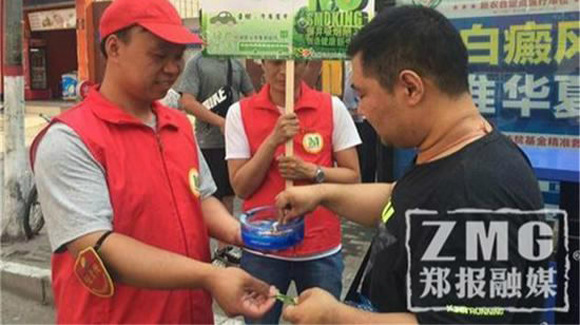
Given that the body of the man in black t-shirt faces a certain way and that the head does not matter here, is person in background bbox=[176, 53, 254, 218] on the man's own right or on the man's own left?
on the man's own right

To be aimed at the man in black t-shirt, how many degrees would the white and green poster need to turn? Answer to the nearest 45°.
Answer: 0° — it already faces them

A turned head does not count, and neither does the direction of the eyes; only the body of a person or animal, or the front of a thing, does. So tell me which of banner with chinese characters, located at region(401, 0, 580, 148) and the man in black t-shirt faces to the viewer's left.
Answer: the man in black t-shirt

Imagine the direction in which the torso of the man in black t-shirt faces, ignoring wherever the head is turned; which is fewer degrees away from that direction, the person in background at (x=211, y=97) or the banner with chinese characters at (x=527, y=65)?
the person in background

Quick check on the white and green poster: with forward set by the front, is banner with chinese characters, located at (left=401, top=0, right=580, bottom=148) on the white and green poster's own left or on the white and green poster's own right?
on the white and green poster's own left

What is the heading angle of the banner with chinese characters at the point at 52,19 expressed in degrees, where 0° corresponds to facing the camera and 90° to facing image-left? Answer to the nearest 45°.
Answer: approximately 0°

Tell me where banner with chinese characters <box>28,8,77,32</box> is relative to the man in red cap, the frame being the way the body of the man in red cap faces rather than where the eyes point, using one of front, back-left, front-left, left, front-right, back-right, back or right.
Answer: back-left

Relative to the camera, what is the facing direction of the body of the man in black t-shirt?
to the viewer's left

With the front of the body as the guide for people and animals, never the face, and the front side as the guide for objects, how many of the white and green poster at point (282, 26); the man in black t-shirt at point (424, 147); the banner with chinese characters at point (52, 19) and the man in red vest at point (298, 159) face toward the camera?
3
